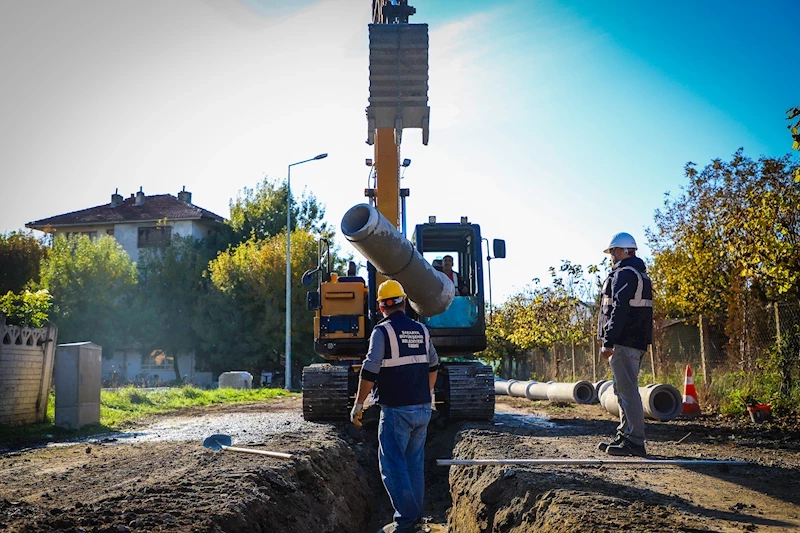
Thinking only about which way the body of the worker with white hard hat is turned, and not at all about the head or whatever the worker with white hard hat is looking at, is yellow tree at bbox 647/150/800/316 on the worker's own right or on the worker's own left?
on the worker's own right

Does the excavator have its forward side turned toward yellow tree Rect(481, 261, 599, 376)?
no

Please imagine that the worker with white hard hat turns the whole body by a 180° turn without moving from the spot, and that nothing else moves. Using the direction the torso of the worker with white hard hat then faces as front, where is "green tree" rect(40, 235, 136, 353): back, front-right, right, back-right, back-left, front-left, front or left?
back-left

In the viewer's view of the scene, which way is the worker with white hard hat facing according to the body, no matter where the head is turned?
to the viewer's left

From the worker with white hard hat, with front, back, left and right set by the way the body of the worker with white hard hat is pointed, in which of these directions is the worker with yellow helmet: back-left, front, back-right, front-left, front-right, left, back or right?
front-left

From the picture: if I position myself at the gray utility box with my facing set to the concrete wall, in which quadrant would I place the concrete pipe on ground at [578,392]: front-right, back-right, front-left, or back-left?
back-right

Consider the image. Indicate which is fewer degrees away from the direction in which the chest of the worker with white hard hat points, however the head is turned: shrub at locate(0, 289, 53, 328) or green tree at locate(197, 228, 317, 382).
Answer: the shrub

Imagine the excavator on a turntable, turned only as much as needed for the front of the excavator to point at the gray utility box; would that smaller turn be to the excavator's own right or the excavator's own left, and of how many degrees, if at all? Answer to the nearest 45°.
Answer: approximately 90° to the excavator's own right

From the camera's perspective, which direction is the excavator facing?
toward the camera

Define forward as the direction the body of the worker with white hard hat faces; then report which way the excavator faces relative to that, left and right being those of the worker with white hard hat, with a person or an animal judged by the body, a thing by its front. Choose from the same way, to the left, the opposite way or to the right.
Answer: to the left

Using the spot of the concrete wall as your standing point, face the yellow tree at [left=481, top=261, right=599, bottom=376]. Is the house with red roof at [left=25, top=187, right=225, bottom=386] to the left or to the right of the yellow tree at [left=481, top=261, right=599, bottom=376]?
left

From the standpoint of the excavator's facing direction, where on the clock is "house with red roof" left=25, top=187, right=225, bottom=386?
The house with red roof is roughly at 5 o'clock from the excavator.

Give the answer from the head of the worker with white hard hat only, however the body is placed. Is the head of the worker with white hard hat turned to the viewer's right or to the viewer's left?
to the viewer's left

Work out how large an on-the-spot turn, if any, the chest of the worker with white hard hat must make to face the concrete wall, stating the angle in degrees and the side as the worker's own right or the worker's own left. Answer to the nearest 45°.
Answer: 0° — they already face it
